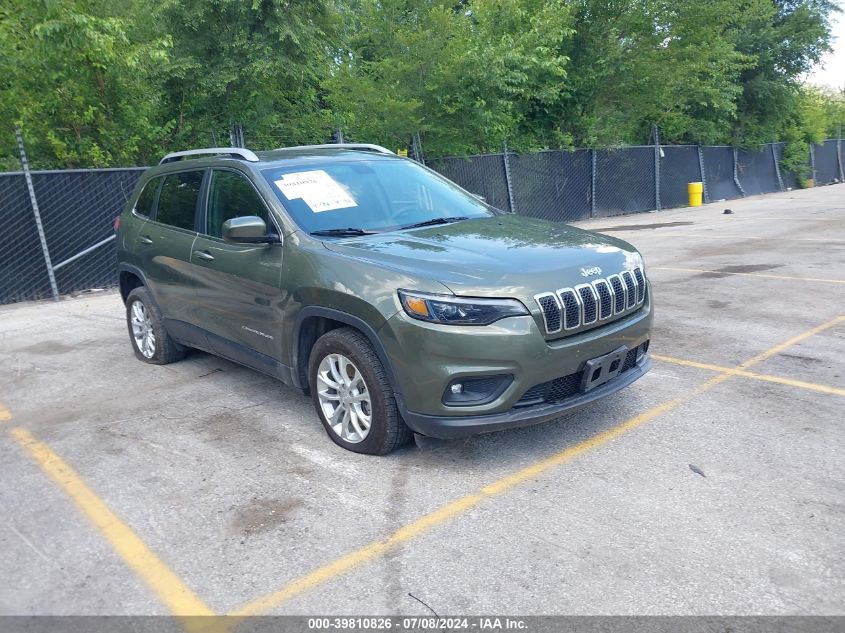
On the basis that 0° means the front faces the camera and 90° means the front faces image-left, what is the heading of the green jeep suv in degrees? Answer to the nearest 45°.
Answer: approximately 315°

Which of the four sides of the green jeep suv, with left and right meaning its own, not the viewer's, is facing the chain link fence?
back

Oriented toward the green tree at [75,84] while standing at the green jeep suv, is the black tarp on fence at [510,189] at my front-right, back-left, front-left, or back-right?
front-right

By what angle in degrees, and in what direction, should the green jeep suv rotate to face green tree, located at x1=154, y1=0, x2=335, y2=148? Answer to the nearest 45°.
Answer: approximately 135° to its left

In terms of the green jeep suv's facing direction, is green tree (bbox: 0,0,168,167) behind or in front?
behind
